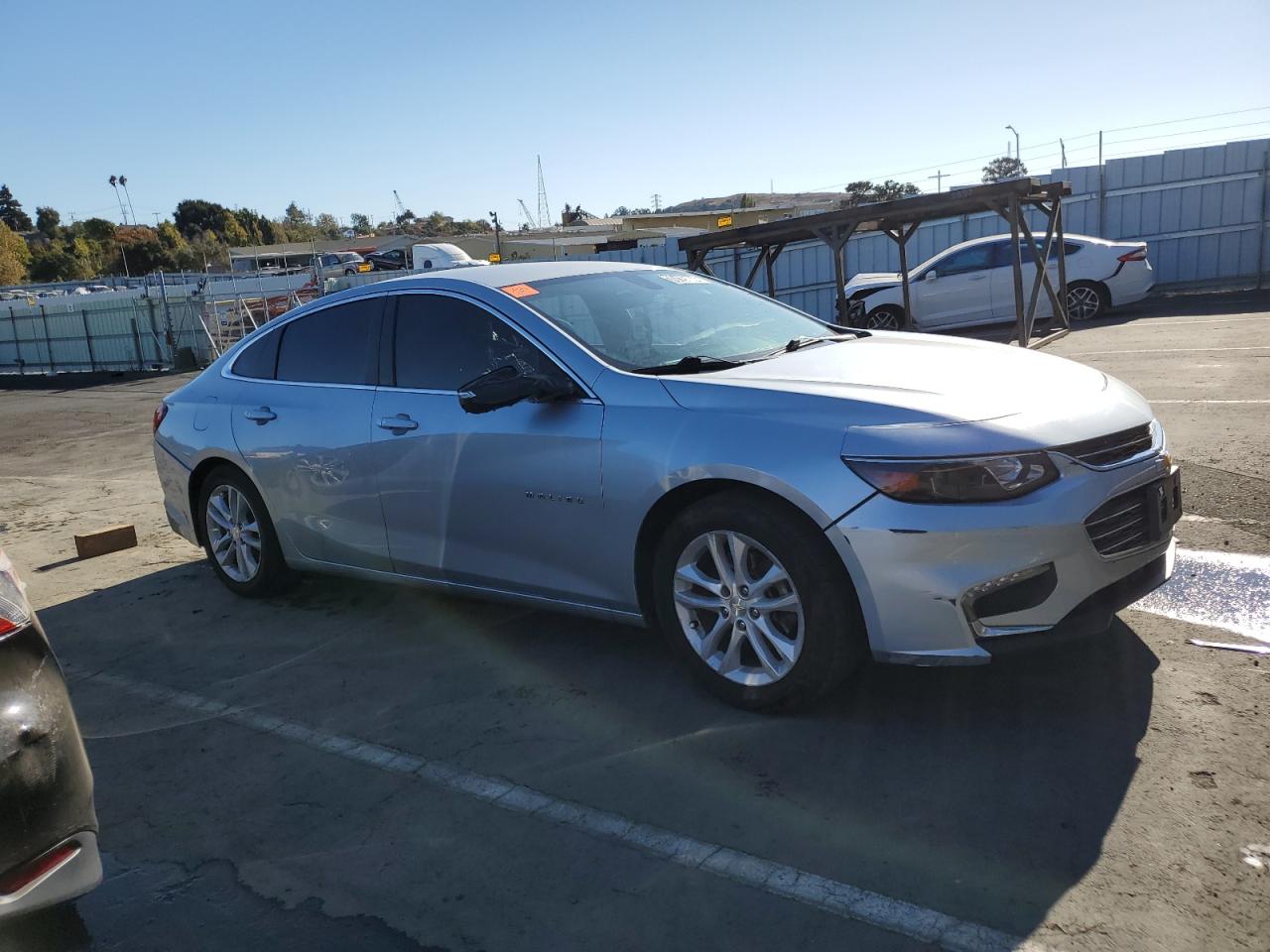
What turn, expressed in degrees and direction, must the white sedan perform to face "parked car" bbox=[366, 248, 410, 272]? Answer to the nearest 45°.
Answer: approximately 45° to its right

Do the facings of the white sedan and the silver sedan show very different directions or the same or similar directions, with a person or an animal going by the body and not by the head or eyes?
very different directions

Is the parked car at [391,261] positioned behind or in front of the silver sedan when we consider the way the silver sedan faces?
behind

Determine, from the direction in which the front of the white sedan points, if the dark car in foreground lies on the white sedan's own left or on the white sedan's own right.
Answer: on the white sedan's own left

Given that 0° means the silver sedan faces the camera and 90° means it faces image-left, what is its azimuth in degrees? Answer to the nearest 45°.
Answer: approximately 315°

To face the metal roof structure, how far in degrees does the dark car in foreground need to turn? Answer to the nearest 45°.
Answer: approximately 90° to its right

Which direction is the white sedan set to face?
to the viewer's left

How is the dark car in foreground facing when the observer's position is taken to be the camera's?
facing away from the viewer and to the left of the viewer

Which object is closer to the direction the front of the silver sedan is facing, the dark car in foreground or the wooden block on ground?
the dark car in foreground

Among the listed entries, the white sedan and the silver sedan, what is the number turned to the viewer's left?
1

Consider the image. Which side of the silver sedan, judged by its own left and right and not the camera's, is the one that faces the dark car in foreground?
right

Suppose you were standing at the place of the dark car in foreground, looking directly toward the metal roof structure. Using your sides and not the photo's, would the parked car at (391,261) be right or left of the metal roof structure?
left
